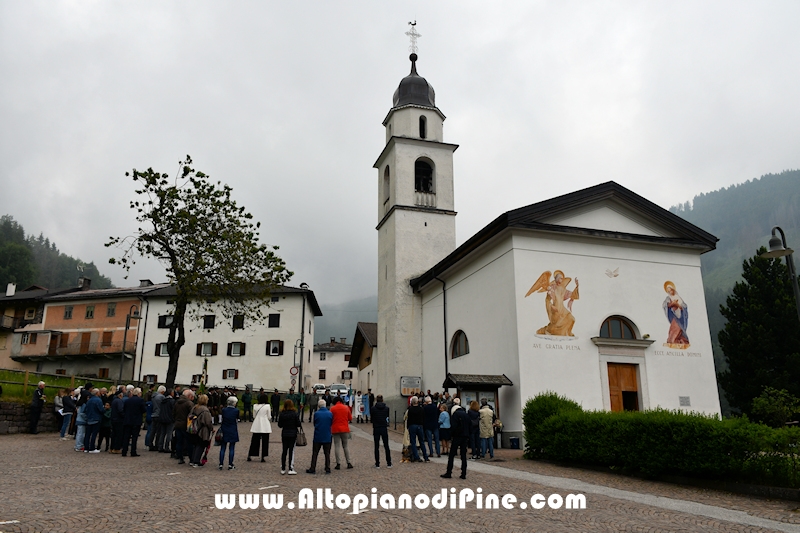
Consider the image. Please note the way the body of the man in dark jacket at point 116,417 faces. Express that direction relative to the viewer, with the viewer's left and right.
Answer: facing away from the viewer and to the right of the viewer

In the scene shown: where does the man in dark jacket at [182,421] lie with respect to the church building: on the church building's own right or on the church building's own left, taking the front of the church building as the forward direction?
on the church building's own right

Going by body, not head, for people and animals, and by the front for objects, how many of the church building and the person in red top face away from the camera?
1

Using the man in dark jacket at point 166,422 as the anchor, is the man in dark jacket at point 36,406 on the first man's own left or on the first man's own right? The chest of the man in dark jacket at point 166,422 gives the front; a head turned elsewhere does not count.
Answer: on the first man's own left

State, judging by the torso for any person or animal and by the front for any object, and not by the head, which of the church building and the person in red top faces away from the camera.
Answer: the person in red top

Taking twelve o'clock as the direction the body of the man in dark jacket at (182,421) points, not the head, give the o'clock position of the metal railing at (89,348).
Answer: The metal railing is roughly at 10 o'clock from the man in dark jacket.

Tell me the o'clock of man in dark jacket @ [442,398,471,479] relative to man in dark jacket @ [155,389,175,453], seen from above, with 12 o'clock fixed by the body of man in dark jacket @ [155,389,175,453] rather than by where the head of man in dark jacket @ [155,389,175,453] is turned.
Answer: man in dark jacket @ [442,398,471,479] is roughly at 3 o'clock from man in dark jacket @ [155,389,175,453].

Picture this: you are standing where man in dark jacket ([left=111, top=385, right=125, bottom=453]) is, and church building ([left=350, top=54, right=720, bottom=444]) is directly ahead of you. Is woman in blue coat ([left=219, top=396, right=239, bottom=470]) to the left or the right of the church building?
right

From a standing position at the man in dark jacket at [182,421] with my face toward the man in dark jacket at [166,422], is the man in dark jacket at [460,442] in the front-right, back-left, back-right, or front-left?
back-right

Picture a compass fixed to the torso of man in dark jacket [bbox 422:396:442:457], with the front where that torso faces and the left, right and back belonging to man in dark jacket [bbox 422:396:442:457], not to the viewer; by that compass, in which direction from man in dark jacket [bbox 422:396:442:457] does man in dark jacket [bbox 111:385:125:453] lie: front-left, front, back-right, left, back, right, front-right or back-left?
front-left

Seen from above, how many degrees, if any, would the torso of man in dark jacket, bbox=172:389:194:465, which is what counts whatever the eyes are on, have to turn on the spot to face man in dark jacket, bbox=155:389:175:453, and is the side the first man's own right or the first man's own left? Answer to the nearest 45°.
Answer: approximately 45° to the first man's own left

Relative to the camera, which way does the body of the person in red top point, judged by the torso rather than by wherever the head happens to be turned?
away from the camera

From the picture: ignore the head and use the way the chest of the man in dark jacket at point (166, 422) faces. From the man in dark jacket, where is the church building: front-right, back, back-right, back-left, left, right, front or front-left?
front-right

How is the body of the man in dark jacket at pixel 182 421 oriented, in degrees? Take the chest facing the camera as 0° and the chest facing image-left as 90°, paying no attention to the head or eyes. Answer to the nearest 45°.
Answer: approximately 225°
